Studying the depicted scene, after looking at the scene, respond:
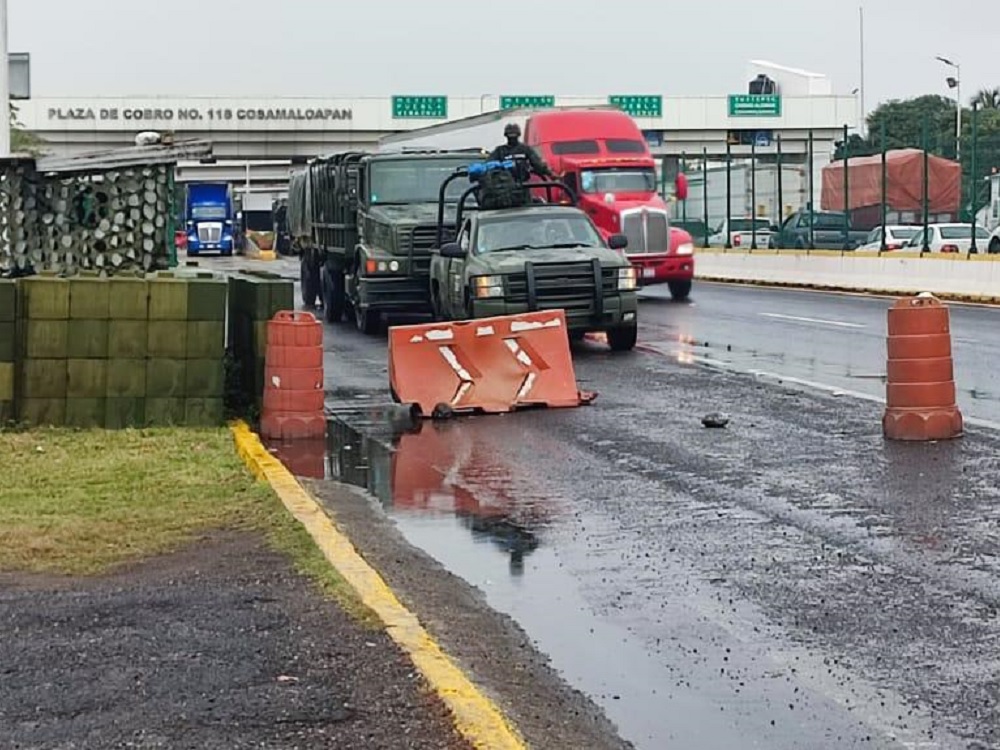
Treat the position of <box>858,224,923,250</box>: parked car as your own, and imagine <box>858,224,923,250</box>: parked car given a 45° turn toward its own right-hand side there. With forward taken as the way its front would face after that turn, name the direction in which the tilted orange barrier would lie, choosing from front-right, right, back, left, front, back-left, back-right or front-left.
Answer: back

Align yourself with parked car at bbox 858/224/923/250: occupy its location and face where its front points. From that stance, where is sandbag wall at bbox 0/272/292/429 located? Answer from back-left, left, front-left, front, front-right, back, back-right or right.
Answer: back-left

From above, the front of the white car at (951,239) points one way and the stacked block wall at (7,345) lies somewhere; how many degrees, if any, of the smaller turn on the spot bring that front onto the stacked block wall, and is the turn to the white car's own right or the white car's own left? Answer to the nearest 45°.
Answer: approximately 135° to the white car's own left

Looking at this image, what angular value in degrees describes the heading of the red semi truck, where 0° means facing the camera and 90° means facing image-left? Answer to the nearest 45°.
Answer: approximately 315°

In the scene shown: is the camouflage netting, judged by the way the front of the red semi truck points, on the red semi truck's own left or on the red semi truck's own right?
on the red semi truck's own right

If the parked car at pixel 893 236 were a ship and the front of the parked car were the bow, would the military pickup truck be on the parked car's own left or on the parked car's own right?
on the parked car's own left

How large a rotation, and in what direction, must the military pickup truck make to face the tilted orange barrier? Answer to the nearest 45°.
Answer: approximately 45° to its right

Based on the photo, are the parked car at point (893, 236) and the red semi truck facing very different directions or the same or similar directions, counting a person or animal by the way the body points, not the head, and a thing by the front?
very different directions

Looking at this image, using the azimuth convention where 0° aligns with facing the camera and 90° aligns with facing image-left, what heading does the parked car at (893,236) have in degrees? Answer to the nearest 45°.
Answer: approximately 135°

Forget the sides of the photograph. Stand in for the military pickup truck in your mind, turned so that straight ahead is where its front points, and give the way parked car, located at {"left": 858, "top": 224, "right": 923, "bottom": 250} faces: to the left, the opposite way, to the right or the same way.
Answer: the opposite way

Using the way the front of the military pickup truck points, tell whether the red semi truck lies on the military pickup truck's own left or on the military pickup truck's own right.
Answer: on the military pickup truck's own left

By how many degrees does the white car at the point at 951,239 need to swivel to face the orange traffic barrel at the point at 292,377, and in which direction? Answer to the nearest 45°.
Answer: approximately 135° to its left
